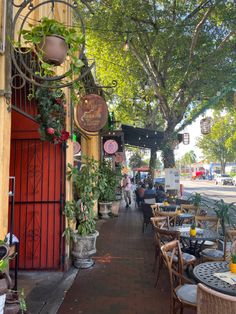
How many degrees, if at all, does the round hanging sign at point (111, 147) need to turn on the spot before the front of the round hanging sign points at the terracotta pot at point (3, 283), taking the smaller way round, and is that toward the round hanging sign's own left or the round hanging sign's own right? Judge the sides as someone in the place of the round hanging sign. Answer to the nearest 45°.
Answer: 0° — it already faces it

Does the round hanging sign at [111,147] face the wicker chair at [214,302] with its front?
yes

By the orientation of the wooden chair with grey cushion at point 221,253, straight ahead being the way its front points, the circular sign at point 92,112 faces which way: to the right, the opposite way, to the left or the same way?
to the left

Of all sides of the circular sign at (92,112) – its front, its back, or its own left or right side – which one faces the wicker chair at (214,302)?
front

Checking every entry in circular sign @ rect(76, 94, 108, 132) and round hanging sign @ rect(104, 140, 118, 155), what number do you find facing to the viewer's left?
0

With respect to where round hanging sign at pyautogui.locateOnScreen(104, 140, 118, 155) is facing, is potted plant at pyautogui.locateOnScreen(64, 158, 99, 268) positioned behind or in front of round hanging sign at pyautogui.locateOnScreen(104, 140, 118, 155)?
in front

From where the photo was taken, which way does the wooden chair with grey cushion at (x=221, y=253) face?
to the viewer's left

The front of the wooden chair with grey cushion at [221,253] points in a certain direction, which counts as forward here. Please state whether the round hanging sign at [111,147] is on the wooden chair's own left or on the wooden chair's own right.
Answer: on the wooden chair's own right

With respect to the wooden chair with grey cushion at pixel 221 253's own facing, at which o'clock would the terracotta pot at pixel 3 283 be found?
The terracotta pot is roughly at 10 o'clock from the wooden chair with grey cushion.

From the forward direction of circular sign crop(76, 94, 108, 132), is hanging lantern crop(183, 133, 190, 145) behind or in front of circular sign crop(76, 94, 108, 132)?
behind

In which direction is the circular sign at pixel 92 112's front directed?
toward the camera
